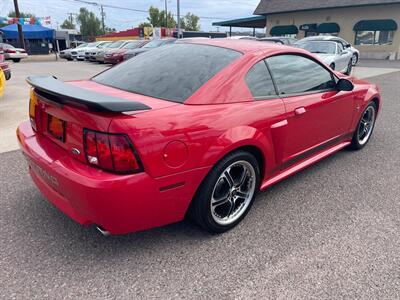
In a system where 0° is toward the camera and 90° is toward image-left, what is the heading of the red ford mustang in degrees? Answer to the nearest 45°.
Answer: approximately 225°

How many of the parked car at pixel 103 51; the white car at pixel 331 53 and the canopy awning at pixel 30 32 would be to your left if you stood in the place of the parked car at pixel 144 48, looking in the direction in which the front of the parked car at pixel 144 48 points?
1

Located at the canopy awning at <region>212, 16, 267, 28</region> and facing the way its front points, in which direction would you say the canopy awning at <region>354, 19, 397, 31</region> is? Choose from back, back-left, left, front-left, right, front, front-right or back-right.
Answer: left

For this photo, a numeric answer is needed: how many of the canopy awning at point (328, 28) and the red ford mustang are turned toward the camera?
1

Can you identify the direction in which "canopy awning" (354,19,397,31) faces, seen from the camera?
facing the viewer

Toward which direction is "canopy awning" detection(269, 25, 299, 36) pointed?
toward the camera

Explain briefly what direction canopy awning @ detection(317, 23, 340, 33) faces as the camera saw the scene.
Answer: facing the viewer

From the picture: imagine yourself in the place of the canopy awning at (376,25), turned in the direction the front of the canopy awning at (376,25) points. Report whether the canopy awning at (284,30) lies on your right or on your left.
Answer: on your right

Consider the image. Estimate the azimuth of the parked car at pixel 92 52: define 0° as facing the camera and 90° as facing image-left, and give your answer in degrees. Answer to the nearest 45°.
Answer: approximately 45°

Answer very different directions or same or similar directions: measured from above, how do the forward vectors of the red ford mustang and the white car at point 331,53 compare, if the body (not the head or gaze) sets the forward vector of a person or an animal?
very different directions

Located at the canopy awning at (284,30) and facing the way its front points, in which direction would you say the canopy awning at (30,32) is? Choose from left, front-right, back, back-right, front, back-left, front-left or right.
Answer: right
